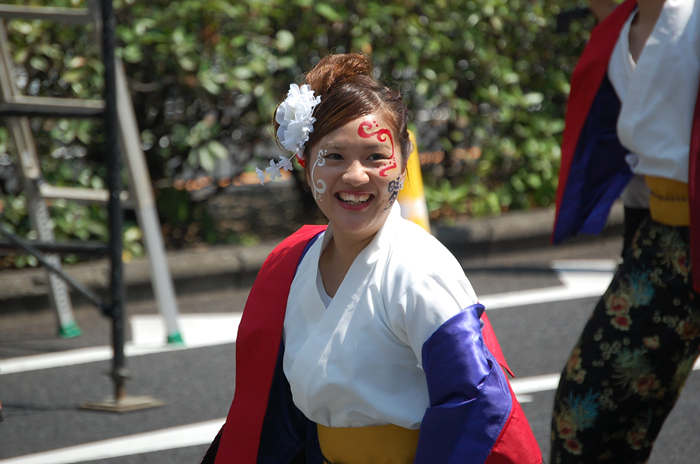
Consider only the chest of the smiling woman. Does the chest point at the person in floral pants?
no

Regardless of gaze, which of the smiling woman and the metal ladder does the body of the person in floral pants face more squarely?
the smiling woman

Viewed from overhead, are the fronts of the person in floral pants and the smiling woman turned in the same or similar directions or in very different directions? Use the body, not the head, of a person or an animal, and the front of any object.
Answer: same or similar directions

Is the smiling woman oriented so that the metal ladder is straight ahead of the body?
no

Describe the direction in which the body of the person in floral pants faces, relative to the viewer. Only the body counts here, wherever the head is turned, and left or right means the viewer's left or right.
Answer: facing the viewer and to the left of the viewer

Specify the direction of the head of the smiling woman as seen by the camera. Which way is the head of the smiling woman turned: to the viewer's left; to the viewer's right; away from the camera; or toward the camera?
toward the camera

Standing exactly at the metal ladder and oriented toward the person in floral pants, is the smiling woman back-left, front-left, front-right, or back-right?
front-right

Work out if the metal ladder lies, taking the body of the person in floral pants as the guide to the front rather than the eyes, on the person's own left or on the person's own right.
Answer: on the person's own right

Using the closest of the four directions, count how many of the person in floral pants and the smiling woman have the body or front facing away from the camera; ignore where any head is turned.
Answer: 0

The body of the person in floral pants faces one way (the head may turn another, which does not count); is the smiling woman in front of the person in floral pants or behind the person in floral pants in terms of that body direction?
in front
